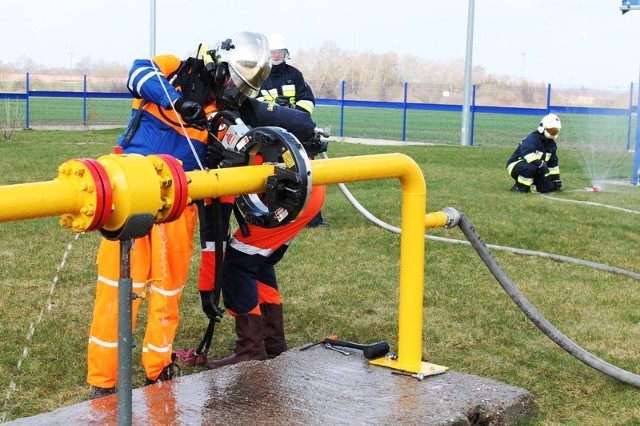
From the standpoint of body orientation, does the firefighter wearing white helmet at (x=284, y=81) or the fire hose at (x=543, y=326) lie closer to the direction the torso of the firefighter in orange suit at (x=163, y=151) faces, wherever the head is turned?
the fire hose

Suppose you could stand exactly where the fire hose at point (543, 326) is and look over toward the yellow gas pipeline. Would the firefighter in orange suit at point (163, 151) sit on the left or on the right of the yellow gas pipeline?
right
